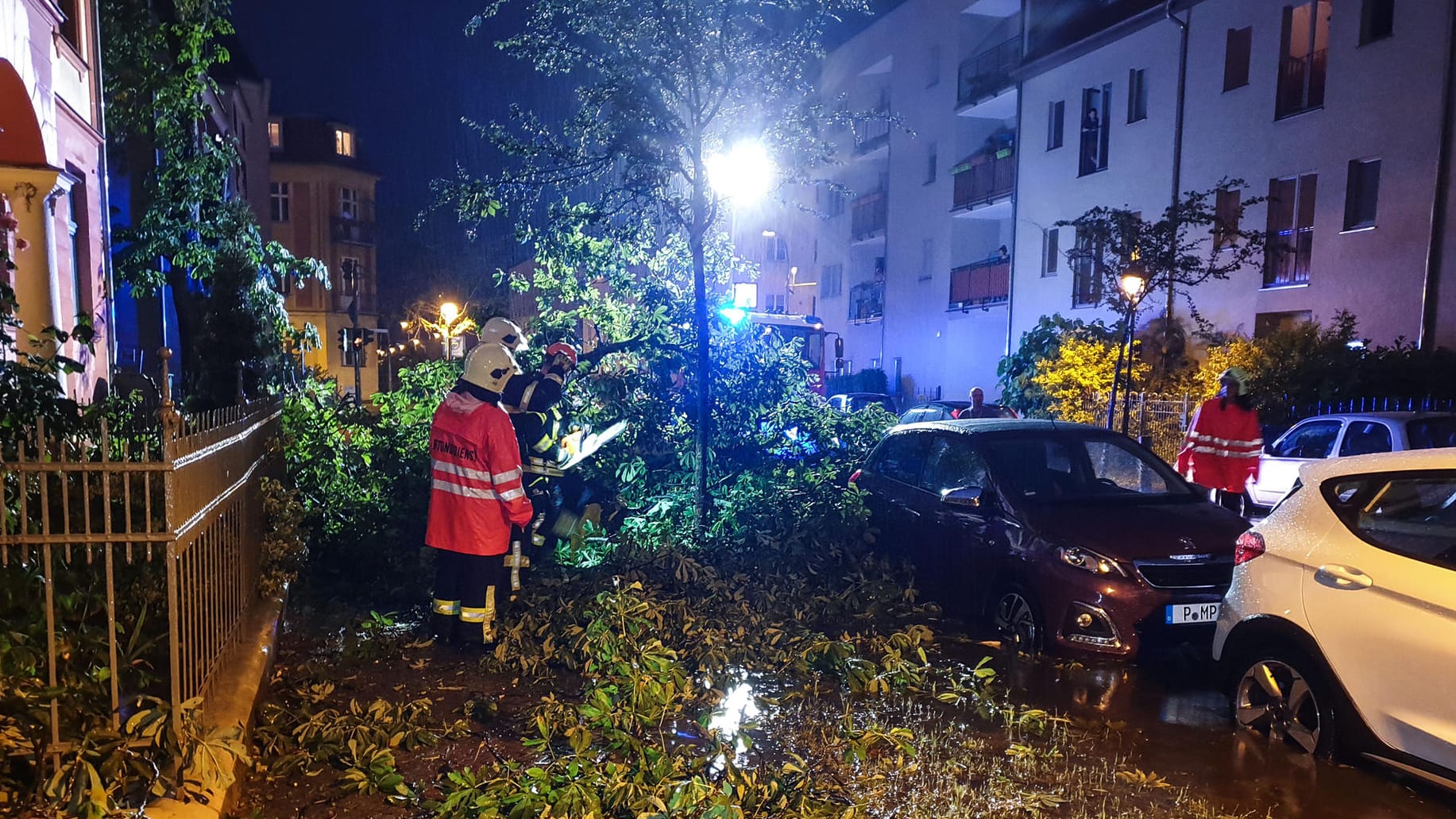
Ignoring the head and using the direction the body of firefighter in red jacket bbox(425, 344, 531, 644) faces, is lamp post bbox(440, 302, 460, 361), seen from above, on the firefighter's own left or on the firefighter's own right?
on the firefighter's own left

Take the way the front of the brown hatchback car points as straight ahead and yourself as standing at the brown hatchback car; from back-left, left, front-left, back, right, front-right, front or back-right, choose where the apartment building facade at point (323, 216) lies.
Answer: back

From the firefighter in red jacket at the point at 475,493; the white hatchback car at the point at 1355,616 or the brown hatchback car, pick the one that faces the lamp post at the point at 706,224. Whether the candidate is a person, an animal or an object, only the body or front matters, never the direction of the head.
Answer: the firefighter in red jacket

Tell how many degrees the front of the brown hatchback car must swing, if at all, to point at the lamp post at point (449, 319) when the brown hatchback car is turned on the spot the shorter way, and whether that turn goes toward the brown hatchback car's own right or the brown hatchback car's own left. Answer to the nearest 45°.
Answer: approximately 180°

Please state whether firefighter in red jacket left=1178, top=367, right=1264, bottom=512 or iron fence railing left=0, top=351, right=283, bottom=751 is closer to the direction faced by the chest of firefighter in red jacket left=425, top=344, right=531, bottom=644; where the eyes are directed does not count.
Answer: the firefighter in red jacket left=1178, top=367, right=1264, bottom=512

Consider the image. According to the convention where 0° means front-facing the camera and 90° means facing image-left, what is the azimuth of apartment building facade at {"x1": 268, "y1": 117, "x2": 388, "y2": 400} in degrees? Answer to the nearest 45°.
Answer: approximately 315°

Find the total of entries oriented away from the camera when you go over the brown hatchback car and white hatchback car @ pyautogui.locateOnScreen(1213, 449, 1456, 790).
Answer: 0

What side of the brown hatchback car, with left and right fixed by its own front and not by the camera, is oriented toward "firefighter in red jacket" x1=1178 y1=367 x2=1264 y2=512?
left

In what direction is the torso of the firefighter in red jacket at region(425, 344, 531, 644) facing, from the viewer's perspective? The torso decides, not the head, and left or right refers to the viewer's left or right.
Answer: facing away from the viewer and to the right of the viewer
